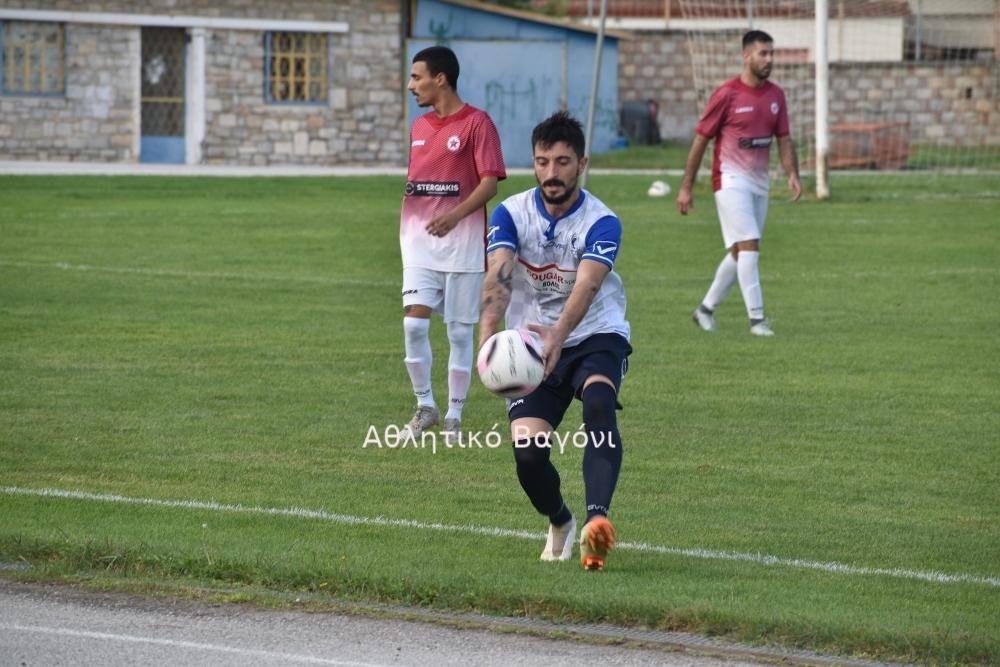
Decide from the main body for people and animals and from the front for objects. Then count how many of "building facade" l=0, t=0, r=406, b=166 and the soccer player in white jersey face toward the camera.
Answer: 2

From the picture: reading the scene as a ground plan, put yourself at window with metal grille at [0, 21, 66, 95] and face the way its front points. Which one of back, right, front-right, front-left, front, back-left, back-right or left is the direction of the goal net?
left

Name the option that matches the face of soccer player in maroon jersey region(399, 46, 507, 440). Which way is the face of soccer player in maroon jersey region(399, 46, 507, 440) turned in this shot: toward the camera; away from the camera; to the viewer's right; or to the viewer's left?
to the viewer's left

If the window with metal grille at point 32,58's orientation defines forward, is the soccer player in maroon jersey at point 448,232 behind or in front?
in front

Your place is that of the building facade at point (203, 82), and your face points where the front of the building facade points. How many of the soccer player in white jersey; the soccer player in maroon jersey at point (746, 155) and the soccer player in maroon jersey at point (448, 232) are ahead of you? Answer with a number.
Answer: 3

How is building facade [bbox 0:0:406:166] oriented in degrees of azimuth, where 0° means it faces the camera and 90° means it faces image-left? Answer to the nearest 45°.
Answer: approximately 0°

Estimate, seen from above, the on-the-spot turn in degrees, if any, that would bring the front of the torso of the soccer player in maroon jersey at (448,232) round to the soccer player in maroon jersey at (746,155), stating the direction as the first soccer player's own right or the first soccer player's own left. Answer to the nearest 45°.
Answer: approximately 180°

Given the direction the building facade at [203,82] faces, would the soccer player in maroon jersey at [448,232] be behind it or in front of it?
in front

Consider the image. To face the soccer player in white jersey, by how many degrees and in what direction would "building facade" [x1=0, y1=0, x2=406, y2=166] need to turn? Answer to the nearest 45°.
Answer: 0° — it already faces them

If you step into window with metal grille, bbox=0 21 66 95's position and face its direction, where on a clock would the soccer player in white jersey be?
The soccer player in white jersey is roughly at 12 o'clock from the window with metal grille.

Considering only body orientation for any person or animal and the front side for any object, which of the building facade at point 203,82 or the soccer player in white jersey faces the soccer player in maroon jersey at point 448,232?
the building facade

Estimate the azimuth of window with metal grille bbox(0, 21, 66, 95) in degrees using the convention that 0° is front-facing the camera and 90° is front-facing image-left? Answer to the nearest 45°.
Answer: approximately 0°
